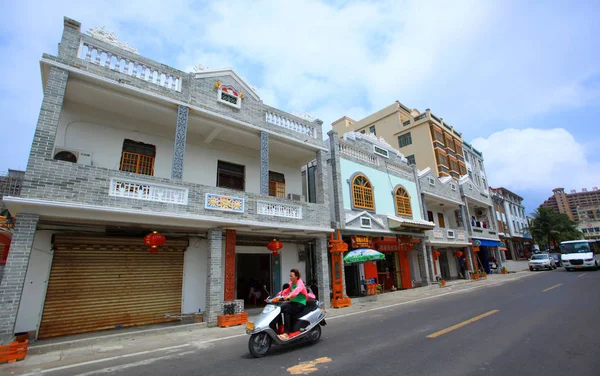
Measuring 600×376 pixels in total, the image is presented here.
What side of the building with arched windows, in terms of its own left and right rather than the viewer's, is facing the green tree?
left

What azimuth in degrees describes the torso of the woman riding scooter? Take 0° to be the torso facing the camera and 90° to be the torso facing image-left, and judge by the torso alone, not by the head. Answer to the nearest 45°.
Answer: approximately 45°

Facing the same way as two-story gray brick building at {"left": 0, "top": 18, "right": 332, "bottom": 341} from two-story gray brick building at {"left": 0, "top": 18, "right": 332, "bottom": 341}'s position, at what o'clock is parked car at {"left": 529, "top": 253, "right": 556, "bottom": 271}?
The parked car is roughly at 10 o'clock from the two-story gray brick building.

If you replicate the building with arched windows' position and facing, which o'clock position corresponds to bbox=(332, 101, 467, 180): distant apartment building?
The distant apartment building is roughly at 8 o'clock from the building with arched windows.

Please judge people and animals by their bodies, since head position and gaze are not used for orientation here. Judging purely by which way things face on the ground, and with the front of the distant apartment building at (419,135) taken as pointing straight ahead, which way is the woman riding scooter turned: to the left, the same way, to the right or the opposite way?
to the right

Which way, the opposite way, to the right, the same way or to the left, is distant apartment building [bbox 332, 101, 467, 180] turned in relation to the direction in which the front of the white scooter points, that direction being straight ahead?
to the left

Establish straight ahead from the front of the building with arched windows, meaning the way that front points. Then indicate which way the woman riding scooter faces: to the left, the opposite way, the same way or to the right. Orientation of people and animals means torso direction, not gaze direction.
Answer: to the right

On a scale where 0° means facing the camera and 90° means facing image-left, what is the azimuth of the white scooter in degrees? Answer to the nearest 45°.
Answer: approximately 45°

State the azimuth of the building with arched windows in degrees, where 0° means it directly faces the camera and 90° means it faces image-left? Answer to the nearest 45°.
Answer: approximately 315°

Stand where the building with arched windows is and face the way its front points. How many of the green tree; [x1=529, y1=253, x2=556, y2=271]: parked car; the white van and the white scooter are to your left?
3

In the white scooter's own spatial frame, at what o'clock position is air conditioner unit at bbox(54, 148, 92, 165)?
The air conditioner unit is roughly at 2 o'clock from the white scooter.

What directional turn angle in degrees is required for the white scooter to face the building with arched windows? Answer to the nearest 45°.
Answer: approximately 180°
